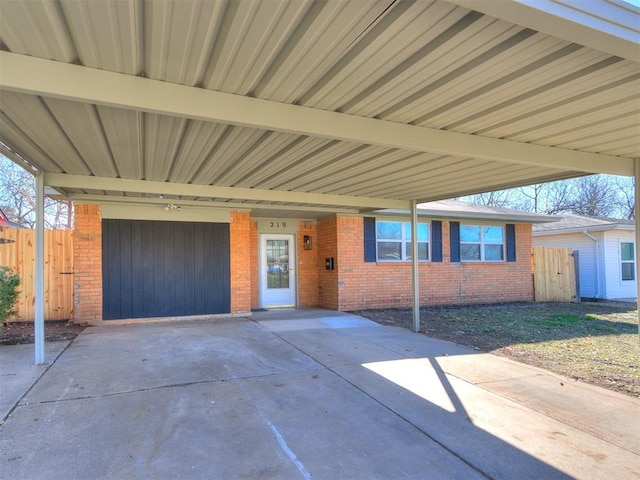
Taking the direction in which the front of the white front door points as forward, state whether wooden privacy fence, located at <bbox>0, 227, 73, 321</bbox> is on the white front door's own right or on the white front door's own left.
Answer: on the white front door's own right

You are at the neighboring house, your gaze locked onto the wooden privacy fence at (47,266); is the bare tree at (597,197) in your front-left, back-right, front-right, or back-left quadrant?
back-right

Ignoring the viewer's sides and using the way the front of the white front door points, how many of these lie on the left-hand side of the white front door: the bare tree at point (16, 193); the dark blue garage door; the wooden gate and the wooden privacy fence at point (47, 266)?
1

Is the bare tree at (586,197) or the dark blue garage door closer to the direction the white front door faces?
the dark blue garage door

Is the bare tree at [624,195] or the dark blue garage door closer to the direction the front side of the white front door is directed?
the dark blue garage door

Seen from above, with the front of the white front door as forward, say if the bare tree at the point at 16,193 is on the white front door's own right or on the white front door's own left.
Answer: on the white front door's own right

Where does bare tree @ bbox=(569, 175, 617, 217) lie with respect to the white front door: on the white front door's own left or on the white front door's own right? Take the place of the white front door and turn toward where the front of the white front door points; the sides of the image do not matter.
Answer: on the white front door's own left

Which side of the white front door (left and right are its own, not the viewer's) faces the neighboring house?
left

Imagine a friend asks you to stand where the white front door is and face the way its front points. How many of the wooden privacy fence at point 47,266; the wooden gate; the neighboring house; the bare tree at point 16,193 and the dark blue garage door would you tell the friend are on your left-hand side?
2

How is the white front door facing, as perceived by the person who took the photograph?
facing the viewer

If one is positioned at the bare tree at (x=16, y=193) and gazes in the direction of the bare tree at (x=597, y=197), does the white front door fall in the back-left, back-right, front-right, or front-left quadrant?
front-right

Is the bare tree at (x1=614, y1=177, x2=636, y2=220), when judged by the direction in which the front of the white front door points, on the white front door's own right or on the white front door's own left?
on the white front door's own left

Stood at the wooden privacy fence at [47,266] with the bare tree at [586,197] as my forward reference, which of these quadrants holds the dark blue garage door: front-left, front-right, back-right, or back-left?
front-right

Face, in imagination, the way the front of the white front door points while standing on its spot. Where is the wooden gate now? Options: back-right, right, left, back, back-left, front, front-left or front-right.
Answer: left

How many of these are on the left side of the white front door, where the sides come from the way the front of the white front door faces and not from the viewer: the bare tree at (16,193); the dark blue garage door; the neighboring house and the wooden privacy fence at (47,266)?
1

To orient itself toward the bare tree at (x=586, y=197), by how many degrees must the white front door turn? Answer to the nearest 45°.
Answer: approximately 135° to its left
